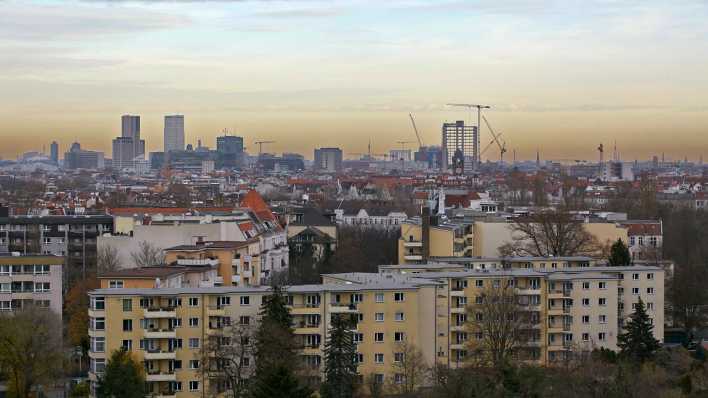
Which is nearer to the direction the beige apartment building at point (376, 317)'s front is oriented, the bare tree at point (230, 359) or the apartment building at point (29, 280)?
the bare tree

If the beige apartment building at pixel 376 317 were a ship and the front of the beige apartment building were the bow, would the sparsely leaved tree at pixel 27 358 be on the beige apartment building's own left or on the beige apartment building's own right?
on the beige apartment building's own right

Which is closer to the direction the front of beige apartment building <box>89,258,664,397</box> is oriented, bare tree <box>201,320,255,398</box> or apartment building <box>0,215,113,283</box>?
the bare tree

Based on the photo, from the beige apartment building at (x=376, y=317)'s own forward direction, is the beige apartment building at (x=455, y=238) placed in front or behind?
behind

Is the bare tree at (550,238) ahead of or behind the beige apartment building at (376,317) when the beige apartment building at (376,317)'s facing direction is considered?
behind

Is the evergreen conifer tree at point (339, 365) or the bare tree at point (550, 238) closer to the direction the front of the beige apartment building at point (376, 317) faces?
the evergreen conifer tree

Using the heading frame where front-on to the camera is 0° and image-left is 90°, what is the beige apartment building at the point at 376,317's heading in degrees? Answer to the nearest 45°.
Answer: approximately 0°

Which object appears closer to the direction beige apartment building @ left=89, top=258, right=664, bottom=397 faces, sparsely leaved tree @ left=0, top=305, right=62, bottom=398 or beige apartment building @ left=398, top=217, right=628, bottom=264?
the sparsely leaved tree
